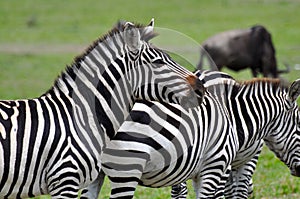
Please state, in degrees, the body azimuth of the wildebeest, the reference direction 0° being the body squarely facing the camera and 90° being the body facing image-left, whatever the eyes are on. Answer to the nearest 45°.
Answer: approximately 270°

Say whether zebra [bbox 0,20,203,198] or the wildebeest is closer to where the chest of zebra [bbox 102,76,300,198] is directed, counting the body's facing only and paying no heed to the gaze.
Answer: the wildebeest

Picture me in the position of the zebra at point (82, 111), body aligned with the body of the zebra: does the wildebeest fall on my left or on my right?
on my left

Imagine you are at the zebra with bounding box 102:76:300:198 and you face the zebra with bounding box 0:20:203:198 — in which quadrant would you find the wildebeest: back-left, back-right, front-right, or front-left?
back-right

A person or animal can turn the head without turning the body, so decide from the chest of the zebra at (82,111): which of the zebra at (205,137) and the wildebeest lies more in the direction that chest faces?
the zebra

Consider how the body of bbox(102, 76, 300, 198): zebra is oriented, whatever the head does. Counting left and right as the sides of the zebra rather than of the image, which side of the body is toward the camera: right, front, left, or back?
right

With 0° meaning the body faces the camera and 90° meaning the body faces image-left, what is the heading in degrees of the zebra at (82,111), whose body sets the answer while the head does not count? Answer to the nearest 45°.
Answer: approximately 270°
